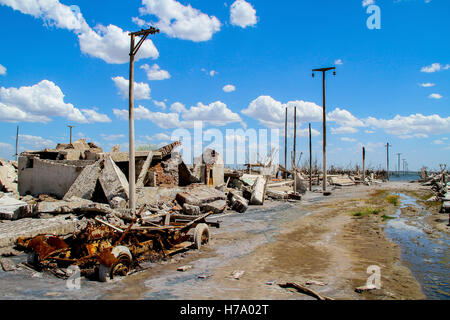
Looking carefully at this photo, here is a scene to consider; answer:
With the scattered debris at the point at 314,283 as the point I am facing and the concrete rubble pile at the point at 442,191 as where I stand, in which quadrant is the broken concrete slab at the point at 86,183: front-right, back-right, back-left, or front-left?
front-right

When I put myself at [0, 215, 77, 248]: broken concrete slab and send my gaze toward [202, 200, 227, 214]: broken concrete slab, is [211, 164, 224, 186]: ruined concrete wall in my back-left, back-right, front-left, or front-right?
front-left

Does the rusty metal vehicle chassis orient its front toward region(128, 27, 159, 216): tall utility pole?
no

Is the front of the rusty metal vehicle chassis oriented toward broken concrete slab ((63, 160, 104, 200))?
no

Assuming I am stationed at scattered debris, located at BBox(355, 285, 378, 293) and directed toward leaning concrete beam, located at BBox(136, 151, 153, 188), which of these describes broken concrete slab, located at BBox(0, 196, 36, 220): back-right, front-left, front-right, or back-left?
front-left
